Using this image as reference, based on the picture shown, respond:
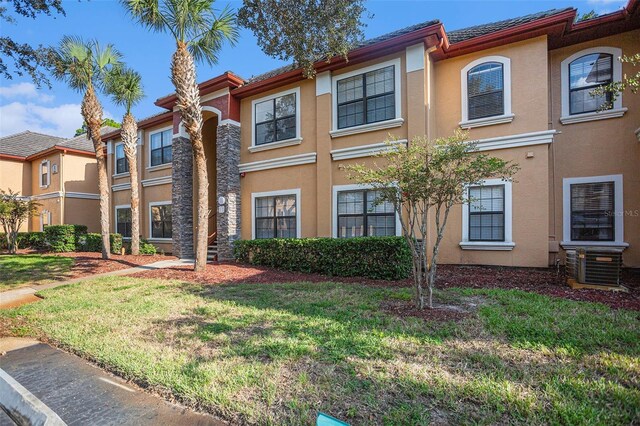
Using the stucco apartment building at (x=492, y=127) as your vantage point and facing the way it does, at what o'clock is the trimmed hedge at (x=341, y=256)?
The trimmed hedge is roughly at 1 o'clock from the stucco apartment building.

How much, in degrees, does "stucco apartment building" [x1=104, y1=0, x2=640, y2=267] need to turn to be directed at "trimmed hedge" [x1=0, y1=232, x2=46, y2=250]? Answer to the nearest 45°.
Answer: approximately 45° to its right

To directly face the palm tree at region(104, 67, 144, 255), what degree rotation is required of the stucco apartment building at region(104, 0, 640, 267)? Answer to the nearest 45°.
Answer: approximately 45° to its right

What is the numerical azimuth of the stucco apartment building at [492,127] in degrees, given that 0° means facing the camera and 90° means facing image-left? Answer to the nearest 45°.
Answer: approximately 45°

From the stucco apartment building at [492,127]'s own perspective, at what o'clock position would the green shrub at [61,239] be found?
The green shrub is roughly at 2 o'clock from the stucco apartment building.

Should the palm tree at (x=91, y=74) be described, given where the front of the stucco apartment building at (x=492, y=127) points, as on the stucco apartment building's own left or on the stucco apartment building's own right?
on the stucco apartment building's own right
